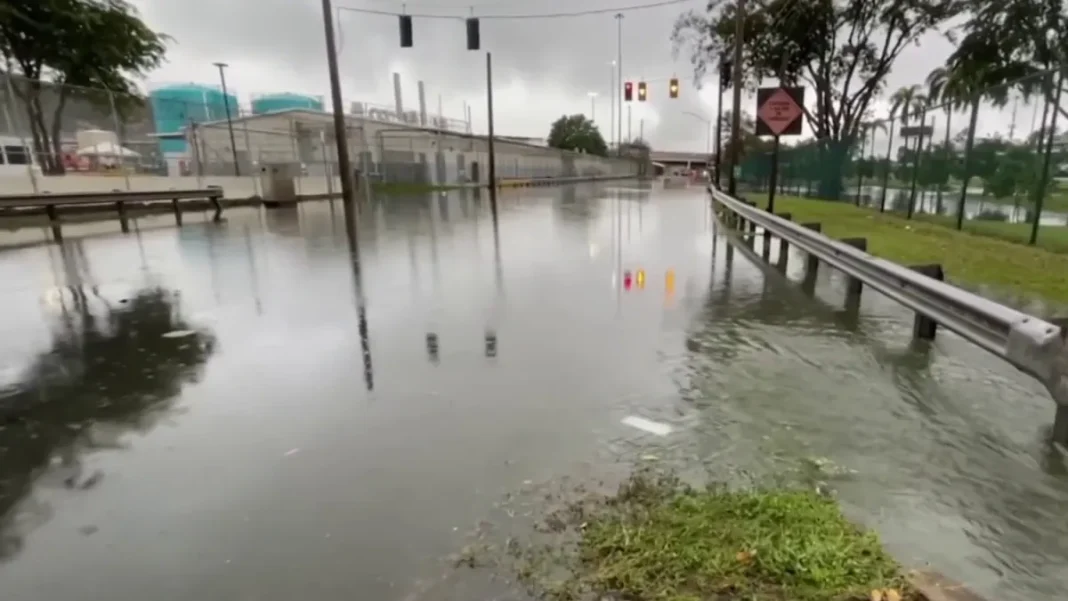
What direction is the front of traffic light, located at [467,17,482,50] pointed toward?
away from the camera

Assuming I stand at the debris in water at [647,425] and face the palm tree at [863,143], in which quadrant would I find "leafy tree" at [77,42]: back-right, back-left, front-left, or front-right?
front-left

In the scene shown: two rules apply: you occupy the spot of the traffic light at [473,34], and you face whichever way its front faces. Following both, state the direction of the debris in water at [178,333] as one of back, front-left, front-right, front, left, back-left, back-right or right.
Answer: back

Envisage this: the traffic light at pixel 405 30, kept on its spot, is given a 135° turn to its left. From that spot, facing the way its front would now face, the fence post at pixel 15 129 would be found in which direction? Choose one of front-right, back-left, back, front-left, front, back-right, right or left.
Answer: front-right

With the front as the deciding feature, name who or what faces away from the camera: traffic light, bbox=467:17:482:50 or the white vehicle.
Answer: the traffic light

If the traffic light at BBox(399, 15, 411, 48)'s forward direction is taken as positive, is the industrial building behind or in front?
in front

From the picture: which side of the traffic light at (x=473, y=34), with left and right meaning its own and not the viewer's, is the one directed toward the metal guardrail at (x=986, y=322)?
back

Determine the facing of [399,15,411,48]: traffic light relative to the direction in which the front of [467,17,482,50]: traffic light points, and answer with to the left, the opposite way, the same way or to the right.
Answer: the same way

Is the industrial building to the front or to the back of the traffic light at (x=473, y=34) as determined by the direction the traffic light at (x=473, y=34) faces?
to the front

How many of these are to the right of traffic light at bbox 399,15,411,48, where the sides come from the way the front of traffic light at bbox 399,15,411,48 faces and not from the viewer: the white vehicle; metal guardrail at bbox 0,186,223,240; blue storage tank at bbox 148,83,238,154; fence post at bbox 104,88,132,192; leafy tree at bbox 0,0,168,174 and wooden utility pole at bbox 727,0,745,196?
1

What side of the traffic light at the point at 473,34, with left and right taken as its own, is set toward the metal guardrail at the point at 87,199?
left

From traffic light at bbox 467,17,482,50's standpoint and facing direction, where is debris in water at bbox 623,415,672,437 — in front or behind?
behind

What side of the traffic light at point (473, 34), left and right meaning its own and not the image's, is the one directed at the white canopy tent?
left
